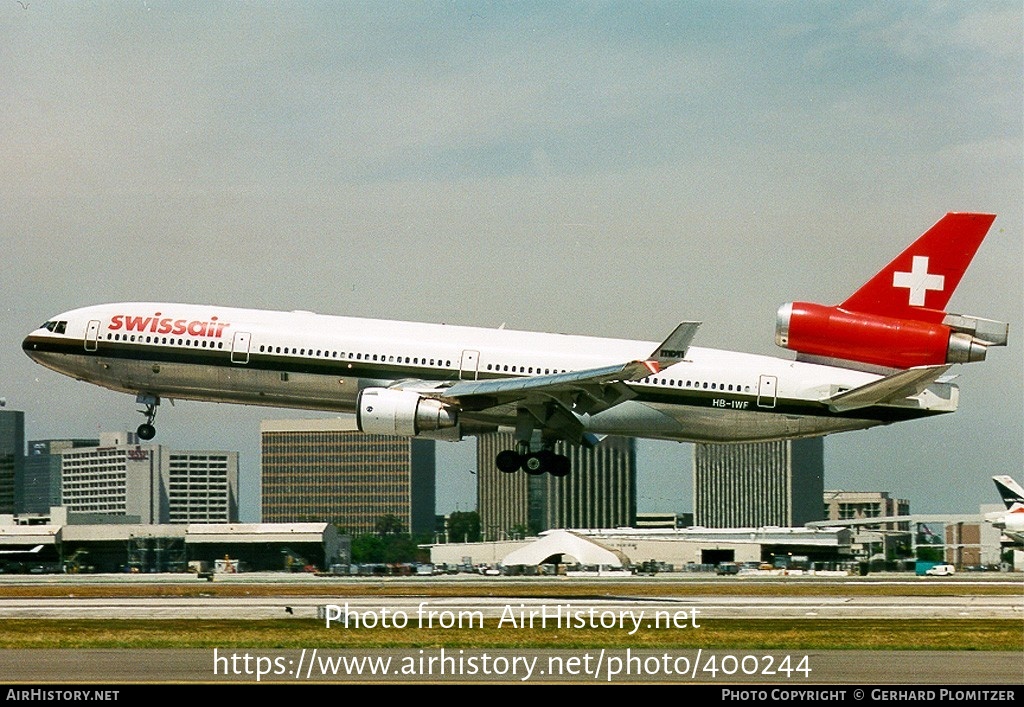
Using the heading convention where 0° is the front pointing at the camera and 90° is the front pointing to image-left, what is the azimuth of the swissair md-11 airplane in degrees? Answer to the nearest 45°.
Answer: approximately 90°
